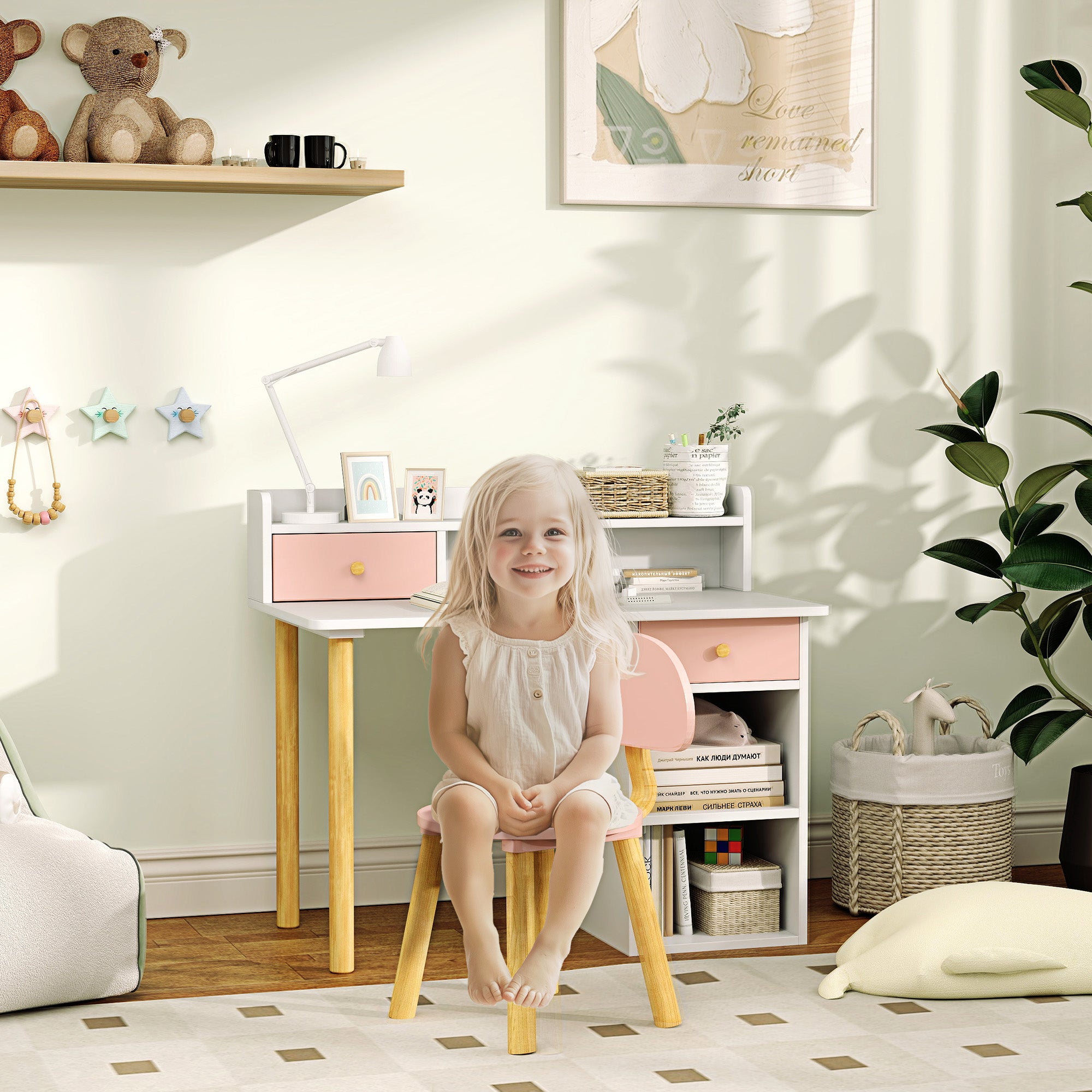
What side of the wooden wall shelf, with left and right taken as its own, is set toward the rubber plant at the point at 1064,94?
left

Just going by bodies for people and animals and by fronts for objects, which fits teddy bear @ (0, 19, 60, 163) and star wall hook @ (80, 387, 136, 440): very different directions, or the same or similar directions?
same or similar directions

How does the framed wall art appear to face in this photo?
toward the camera

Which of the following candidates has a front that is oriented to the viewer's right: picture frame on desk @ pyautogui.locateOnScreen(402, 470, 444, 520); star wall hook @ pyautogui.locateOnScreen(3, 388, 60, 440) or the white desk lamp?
the white desk lamp

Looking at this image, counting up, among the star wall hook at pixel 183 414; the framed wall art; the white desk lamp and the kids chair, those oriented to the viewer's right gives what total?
1

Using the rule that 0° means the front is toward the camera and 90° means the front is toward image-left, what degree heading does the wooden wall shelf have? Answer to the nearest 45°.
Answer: approximately 0°

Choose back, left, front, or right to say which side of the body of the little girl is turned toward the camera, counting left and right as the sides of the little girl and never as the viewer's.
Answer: front

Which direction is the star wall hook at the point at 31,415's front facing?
toward the camera

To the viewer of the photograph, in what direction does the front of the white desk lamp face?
facing to the right of the viewer

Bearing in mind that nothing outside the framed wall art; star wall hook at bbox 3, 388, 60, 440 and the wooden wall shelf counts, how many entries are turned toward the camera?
3

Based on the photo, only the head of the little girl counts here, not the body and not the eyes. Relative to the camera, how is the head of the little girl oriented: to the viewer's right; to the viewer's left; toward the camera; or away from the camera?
toward the camera

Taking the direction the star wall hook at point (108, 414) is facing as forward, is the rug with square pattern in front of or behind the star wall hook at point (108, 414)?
in front

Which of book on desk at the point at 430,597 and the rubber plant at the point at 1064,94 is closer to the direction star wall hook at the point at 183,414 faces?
the book on desk

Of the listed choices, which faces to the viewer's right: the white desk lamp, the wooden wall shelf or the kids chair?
the white desk lamp

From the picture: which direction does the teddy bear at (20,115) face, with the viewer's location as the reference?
facing the viewer

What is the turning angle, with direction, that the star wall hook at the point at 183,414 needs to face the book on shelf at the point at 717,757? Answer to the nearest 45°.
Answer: approximately 45° to its left

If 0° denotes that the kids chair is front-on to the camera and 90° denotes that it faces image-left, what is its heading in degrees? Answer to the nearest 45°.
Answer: approximately 45°
